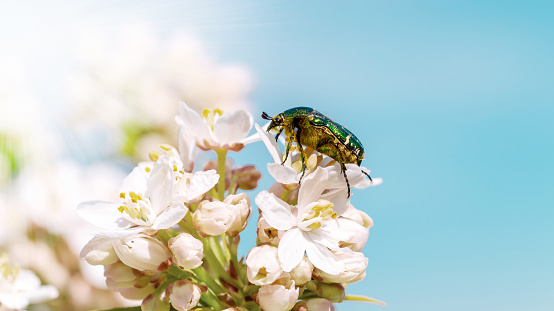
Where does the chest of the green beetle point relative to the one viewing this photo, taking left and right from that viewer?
facing to the left of the viewer
